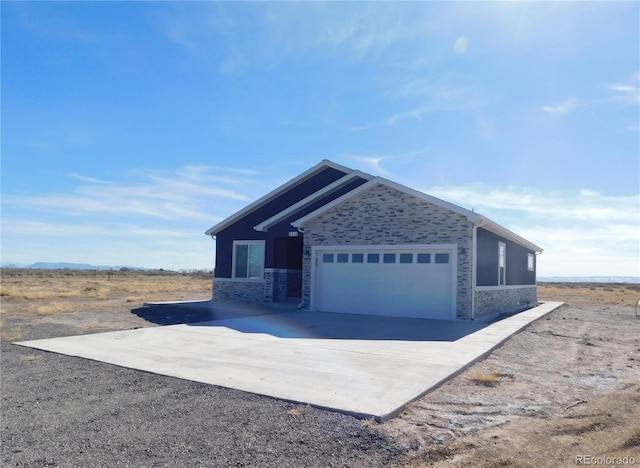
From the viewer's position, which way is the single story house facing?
facing the viewer and to the left of the viewer
